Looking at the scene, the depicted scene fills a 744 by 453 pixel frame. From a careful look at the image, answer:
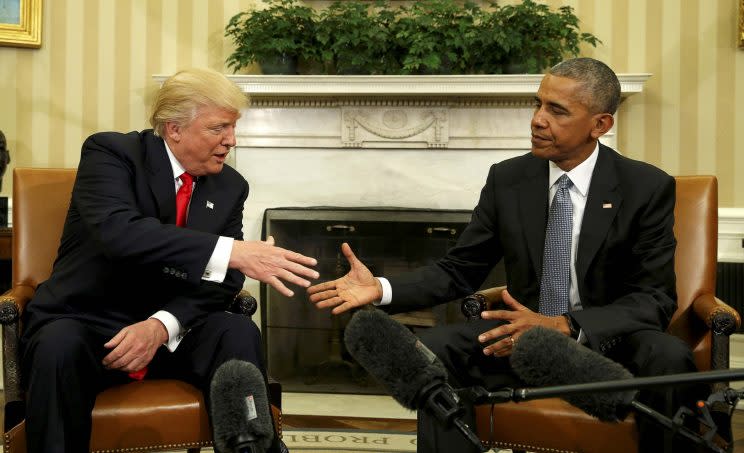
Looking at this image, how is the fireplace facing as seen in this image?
toward the camera

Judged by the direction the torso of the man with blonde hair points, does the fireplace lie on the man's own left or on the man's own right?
on the man's own left

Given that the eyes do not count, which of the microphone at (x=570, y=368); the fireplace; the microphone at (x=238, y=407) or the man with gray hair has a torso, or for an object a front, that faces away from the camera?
the microphone at (x=238, y=407)

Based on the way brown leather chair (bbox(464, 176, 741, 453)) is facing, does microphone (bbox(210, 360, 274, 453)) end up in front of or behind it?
in front

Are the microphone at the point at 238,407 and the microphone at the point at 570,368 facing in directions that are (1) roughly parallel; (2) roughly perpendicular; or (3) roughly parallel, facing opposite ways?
roughly perpendicular

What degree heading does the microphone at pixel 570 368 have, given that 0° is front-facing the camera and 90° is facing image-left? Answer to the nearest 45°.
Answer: approximately 90°

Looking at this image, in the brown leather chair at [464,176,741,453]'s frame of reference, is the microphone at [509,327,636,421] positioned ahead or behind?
ahead

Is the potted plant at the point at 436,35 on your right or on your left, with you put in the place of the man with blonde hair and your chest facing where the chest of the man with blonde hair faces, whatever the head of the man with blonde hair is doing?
on your left

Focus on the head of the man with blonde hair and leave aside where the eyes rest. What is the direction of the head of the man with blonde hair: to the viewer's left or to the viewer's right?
to the viewer's right

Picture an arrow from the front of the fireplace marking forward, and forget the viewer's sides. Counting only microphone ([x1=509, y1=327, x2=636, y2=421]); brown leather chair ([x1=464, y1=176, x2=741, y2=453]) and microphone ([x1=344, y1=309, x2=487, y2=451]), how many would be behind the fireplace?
0

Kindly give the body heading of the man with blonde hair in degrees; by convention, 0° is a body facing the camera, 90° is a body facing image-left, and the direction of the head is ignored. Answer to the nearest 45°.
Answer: approximately 315°

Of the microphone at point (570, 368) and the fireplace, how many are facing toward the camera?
1

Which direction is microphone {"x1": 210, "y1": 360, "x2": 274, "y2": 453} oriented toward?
away from the camera

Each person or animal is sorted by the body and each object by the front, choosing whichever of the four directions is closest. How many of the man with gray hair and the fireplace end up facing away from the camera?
0
